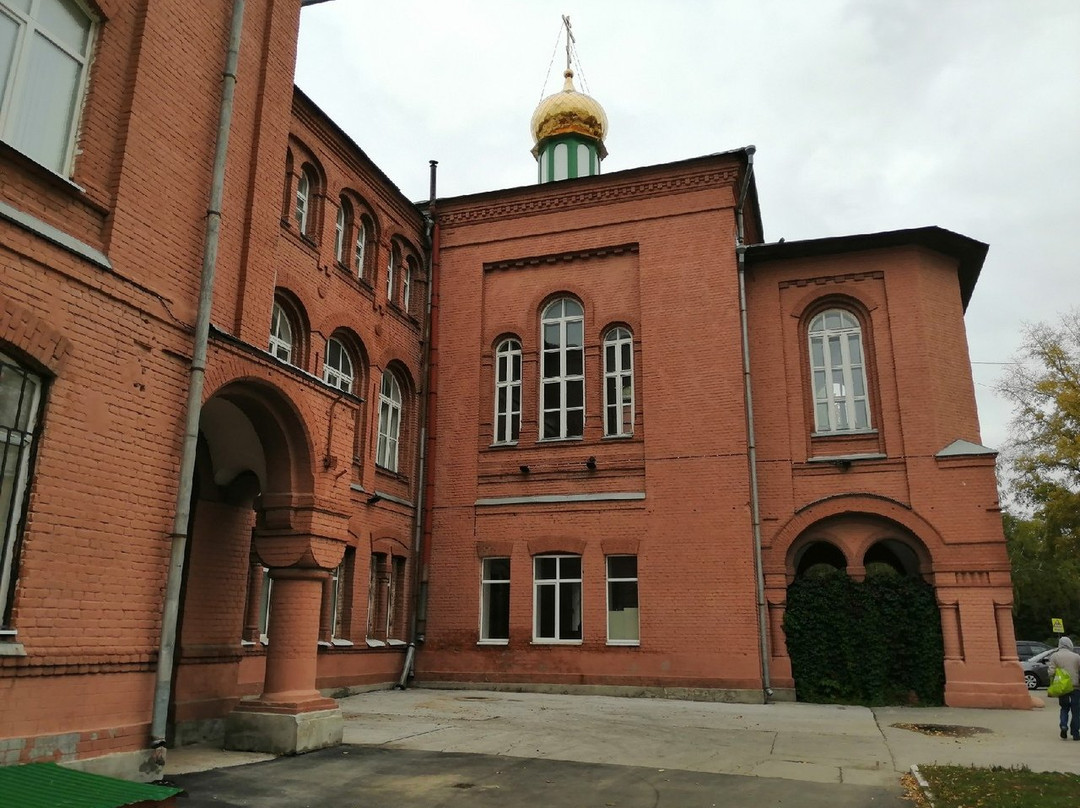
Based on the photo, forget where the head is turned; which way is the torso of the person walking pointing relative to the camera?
away from the camera

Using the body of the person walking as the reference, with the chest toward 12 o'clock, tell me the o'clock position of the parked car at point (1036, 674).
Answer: The parked car is roughly at 12 o'clock from the person walking.
